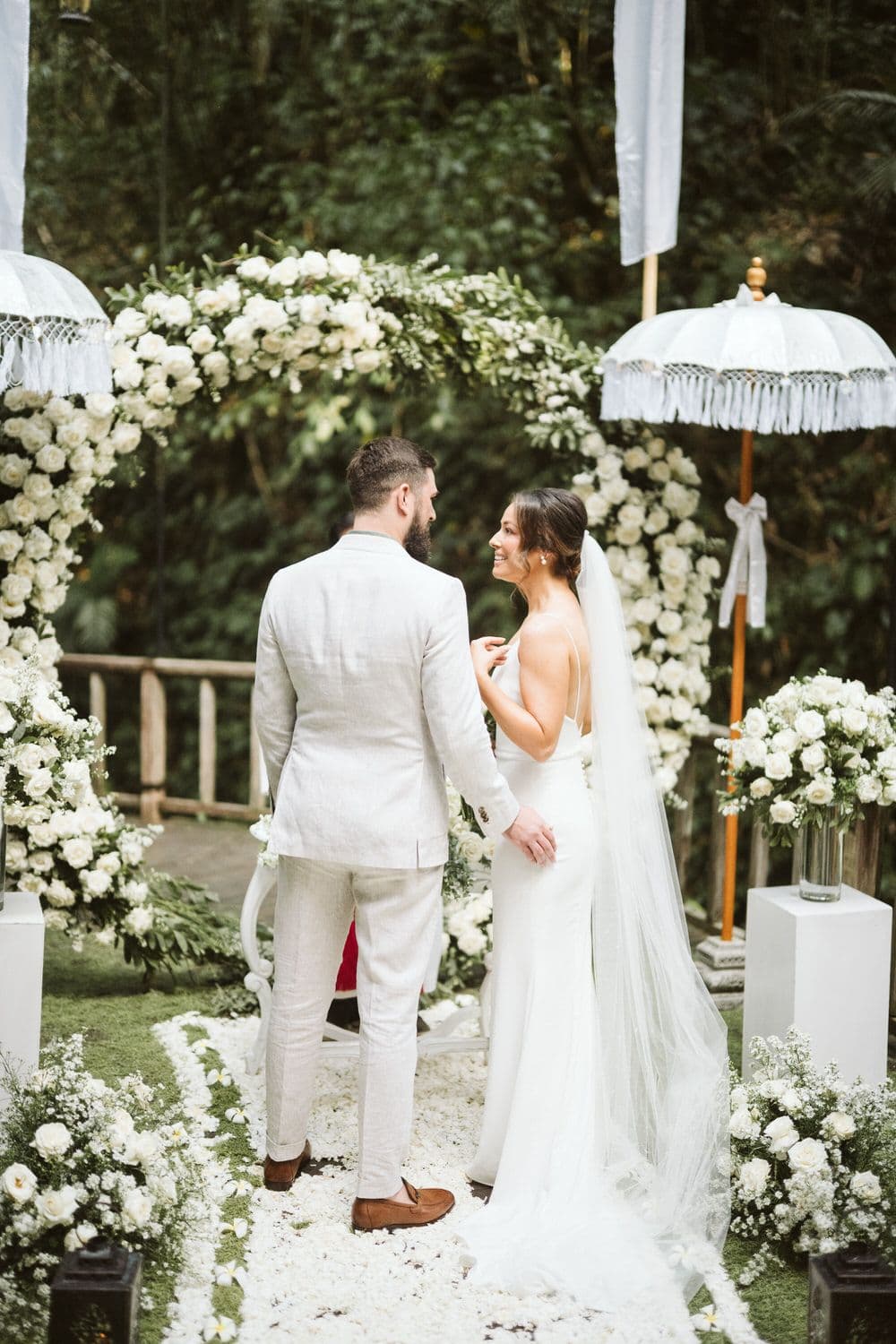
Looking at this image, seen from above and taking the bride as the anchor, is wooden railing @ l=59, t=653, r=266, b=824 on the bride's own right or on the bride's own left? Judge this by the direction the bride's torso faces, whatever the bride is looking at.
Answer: on the bride's own right

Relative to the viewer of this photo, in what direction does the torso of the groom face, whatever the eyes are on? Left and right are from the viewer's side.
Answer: facing away from the viewer and to the right of the viewer

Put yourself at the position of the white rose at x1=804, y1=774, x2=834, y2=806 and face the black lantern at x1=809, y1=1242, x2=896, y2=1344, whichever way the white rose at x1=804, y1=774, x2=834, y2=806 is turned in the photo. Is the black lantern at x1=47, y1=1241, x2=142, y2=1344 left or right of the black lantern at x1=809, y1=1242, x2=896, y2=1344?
right

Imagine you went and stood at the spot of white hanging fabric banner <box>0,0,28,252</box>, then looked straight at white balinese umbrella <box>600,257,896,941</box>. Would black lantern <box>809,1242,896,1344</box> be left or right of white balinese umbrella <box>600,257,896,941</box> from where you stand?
right

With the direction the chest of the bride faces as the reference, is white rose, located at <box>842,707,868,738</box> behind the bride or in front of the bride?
behind

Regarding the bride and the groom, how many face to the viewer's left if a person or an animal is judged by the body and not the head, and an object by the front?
1

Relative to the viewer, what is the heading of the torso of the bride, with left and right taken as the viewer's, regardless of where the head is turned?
facing to the left of the viewer

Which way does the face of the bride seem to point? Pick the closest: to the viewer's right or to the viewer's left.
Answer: to the viewer's left
